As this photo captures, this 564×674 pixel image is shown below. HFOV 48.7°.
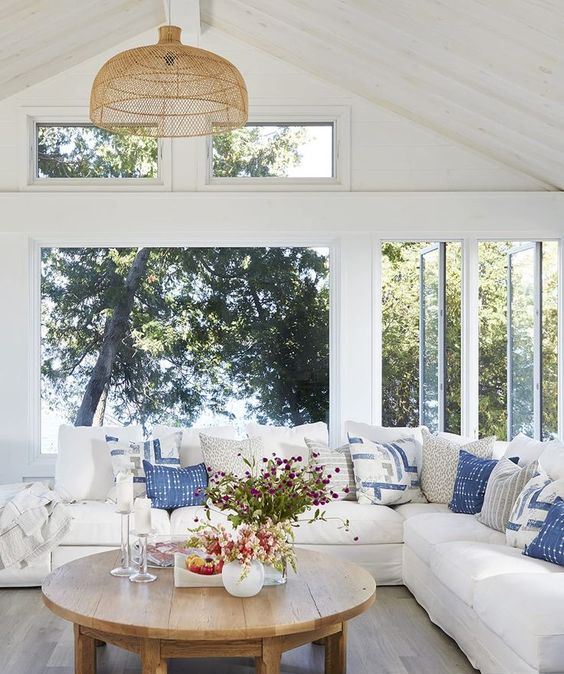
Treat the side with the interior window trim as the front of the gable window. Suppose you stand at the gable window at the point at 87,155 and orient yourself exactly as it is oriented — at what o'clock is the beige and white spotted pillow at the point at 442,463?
The beige and white spotted pillow is roughly at 10 o'clock from the gable window.

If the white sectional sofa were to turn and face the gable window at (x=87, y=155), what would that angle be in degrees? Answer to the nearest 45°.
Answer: approximately 45° to its right

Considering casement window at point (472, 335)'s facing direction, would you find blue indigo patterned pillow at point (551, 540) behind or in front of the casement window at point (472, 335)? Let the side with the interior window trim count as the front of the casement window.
in front

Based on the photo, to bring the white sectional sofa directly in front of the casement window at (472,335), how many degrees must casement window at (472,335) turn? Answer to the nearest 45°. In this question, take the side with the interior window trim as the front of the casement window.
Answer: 0° — it already faces it

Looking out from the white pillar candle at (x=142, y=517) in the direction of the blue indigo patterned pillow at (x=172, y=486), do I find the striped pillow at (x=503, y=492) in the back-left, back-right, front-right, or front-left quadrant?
front-right

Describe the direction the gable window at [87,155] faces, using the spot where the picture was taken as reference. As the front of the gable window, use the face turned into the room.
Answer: facing the viewer

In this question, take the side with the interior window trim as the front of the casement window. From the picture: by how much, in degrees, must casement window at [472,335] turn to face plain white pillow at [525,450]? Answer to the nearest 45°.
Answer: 0° — it already faces it

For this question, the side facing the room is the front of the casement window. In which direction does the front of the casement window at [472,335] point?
toward the camera

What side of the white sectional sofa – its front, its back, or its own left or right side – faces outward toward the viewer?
front

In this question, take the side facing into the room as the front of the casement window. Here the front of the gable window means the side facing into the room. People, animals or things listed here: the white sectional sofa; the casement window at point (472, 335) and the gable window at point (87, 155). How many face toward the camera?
3

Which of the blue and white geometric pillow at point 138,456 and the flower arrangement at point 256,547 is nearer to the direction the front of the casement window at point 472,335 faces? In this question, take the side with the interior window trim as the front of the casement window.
the flower arrangement
